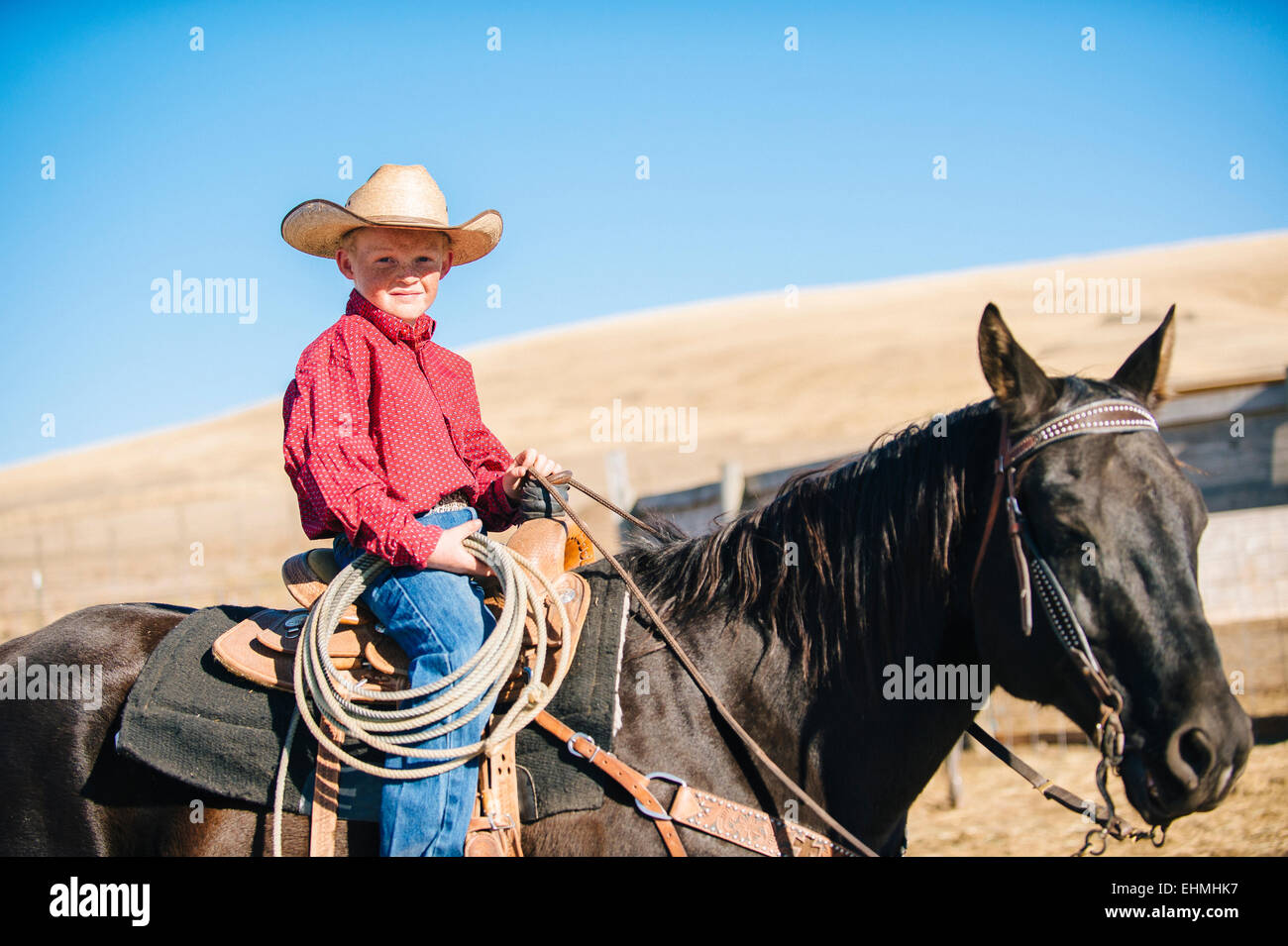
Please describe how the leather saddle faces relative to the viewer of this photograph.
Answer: facing to the right of the viewer

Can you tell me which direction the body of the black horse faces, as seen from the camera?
to the viewer's right

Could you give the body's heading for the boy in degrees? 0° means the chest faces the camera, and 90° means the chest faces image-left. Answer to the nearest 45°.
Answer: approximately 315°
